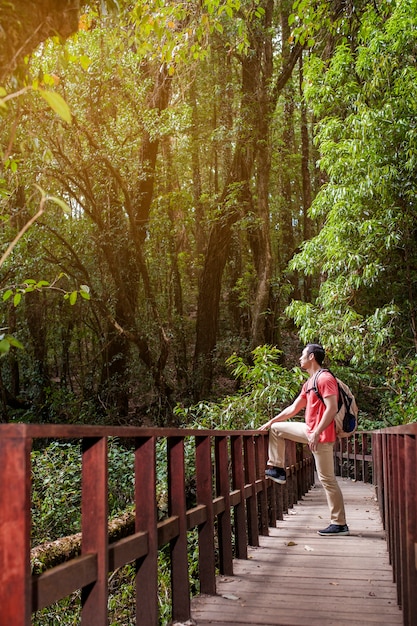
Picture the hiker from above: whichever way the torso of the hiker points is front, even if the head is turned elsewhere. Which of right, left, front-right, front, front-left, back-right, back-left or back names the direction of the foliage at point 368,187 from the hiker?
right

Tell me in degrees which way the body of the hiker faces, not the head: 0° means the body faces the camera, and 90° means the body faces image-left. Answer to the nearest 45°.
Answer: approximately 90°

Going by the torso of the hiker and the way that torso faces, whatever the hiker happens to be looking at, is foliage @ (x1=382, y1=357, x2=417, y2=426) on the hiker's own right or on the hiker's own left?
on the hiker's own right

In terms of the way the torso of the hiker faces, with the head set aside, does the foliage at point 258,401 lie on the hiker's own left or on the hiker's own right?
on the hiker's own right
